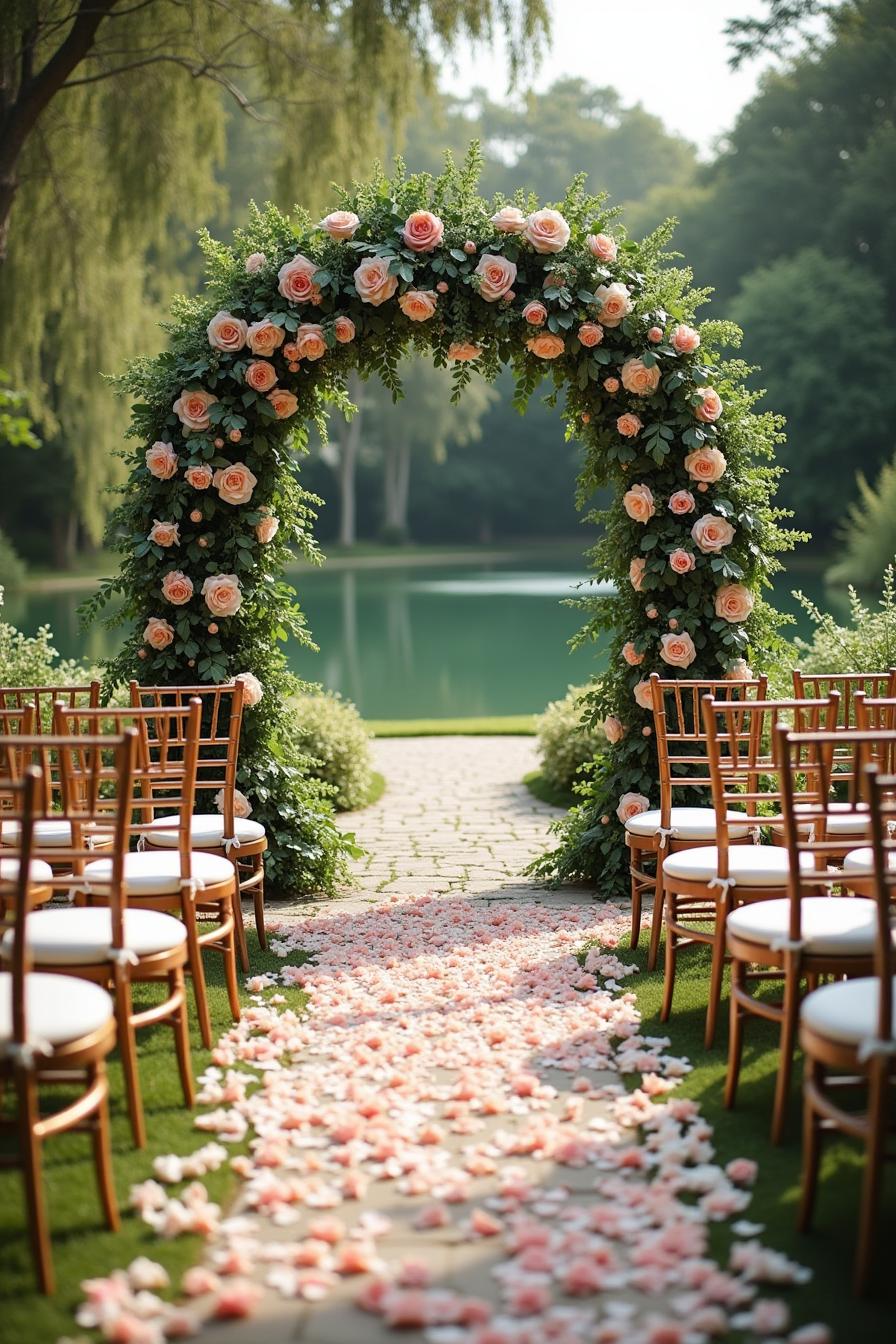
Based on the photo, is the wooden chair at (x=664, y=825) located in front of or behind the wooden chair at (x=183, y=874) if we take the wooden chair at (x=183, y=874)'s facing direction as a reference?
in front

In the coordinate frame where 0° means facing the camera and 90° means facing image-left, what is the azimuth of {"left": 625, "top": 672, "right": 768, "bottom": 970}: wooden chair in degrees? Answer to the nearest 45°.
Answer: approximately 135°

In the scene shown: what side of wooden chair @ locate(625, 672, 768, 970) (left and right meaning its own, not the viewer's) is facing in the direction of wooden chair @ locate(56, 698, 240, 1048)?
left

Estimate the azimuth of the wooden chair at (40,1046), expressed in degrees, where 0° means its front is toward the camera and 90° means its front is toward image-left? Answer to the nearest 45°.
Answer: approximately 225°

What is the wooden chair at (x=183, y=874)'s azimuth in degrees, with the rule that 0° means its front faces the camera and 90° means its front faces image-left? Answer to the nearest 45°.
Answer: approximately 225°

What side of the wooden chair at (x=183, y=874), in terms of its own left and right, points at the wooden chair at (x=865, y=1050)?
right

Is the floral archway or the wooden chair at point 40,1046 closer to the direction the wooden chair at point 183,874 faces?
the floral archway

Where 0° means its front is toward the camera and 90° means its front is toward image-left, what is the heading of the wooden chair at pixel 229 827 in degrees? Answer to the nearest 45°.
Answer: approximately 225°

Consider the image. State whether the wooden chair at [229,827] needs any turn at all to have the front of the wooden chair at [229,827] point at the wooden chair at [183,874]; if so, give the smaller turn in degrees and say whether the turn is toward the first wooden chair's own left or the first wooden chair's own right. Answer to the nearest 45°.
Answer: approximately 135° to the first wooden chair's own right

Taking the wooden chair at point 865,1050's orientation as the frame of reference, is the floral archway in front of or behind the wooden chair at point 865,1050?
in front

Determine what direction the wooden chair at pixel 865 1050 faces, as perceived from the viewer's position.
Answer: facing away from the viewer and to the left of the viewer
